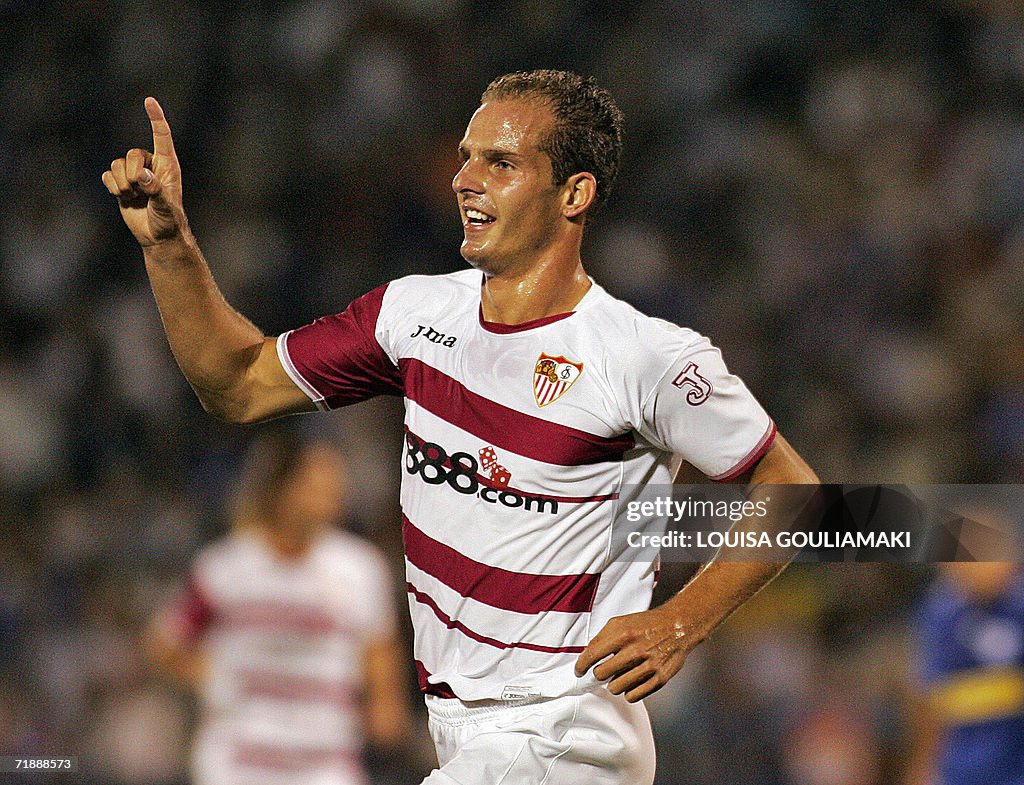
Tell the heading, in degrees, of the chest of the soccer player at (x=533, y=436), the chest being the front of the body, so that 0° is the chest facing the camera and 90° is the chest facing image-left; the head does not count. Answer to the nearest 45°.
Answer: approximately 45°

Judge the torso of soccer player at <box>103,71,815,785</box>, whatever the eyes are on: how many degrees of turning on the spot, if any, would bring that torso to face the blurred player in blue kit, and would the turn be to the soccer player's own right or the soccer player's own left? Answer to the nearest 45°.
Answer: approximately 180°

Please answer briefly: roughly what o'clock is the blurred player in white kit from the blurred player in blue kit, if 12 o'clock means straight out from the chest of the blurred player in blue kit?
The blurred player in white kit is roughly at 2 o'clock from the blurred player in blue kit.

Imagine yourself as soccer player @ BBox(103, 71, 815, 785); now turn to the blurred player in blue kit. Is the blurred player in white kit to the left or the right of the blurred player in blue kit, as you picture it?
left

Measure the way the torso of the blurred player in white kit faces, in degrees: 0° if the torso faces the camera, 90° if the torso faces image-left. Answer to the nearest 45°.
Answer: approximately 315°

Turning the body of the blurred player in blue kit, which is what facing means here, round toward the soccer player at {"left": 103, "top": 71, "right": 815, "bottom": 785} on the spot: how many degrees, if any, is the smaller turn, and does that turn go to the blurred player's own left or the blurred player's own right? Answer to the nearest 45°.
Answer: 0° — they already face them

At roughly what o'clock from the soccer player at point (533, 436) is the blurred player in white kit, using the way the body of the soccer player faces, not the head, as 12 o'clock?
The blurred player in white kit is roughly at 4 o'clock from the soccer player.

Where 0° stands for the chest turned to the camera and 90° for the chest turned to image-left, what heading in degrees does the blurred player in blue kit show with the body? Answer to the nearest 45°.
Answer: approximately 0°
